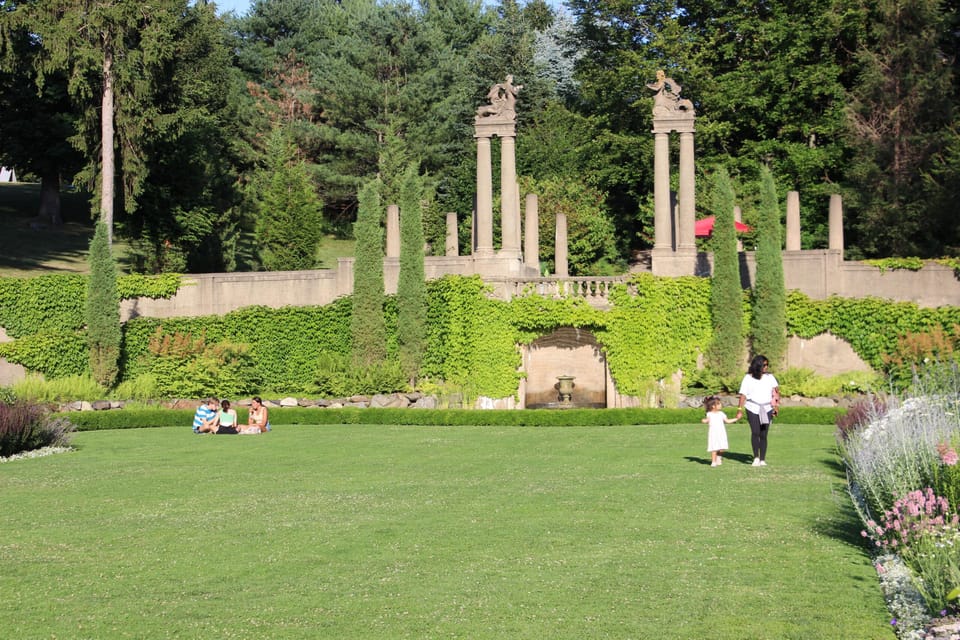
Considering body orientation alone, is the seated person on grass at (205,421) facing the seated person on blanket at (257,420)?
yes

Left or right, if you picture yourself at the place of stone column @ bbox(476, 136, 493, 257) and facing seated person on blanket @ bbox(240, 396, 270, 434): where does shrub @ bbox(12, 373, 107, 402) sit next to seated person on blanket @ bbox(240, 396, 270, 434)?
right

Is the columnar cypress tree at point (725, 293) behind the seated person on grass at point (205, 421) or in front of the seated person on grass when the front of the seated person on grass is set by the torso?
in front

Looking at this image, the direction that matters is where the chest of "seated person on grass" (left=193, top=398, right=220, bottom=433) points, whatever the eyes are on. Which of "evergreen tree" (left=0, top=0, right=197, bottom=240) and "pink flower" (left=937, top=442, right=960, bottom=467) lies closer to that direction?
the pink flower

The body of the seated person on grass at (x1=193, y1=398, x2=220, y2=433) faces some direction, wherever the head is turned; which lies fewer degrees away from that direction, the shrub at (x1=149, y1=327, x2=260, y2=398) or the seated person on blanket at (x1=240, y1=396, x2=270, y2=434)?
the seated person on blanket

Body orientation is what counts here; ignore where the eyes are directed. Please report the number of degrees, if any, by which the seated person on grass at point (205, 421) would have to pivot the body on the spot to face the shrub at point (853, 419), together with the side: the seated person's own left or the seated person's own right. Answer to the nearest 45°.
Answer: approximately 45° to the seated person's own right

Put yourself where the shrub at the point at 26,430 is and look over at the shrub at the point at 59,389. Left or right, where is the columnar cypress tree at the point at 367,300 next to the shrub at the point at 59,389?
right

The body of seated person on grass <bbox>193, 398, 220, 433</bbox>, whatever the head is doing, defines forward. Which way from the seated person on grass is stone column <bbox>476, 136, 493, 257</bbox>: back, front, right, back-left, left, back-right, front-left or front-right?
front-left

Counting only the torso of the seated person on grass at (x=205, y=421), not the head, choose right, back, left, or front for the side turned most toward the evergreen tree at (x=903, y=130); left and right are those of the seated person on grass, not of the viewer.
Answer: front

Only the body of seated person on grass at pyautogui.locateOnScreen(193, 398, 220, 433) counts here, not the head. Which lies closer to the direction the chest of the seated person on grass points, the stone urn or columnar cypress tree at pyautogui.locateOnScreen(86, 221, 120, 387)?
the stone urn

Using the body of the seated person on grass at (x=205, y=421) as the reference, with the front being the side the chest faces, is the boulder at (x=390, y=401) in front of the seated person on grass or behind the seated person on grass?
in front

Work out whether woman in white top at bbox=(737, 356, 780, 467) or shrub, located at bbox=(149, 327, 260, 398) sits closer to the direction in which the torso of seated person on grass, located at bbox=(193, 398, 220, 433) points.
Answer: the woman in white top

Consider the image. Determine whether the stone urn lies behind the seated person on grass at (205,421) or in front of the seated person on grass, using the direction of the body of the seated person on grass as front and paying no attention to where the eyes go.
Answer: in front

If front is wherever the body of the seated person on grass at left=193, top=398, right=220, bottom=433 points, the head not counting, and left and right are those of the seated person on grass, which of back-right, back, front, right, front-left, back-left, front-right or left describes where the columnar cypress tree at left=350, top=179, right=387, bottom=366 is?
front-left

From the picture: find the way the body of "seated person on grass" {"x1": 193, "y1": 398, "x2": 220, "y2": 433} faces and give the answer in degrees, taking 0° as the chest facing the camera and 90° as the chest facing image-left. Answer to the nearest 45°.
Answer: approximately 270°

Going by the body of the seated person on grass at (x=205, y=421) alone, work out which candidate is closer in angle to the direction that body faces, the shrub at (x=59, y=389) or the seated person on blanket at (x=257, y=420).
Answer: the seated person on blanket
